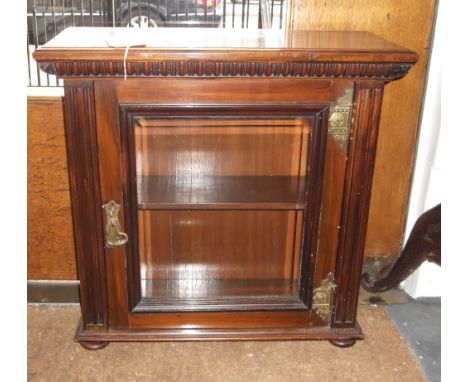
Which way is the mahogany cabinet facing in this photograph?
toward the camera

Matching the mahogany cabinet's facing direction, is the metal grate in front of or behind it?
behind
